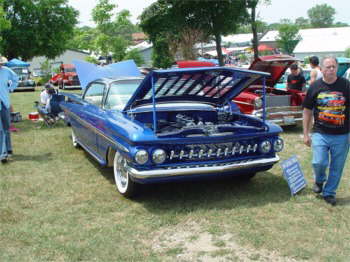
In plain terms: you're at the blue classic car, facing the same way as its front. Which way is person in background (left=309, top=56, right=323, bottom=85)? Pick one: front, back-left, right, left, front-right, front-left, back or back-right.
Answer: left

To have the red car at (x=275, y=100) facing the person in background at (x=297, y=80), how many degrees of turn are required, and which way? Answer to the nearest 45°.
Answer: approximately 90° to its left

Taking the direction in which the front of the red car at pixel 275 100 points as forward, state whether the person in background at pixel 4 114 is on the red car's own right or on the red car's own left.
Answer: on the red car's own right

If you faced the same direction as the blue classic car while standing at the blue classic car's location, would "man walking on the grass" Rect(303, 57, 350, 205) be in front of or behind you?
in front
